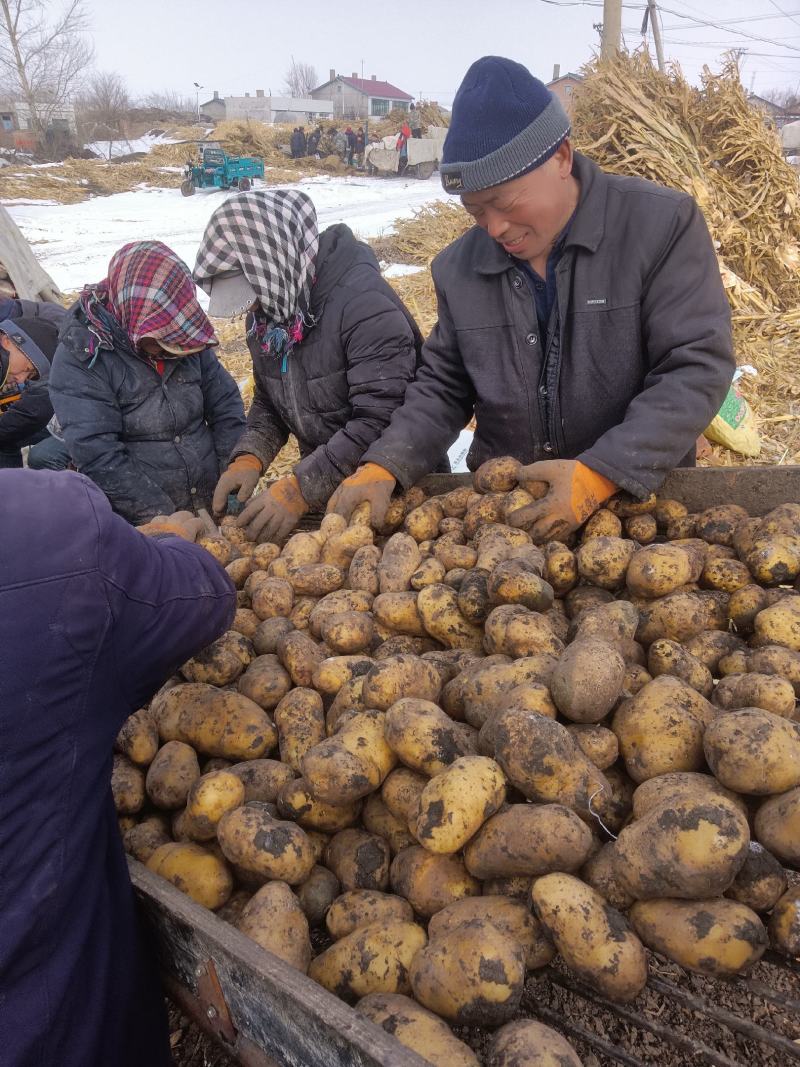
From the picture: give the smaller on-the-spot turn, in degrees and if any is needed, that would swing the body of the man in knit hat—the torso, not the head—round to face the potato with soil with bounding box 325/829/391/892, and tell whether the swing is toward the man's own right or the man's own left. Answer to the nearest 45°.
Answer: approximately 45° to the man's own left

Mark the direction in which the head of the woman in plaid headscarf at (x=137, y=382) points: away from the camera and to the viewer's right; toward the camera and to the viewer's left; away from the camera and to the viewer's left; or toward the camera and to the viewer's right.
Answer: toward the camera and to the viewer's right

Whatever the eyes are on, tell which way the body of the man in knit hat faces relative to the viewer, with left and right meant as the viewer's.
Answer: facing the viewer and to the left of the viewer

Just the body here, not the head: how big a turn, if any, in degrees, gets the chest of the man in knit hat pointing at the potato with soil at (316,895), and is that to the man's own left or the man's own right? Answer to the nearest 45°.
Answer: approximately 45° to the man's own left

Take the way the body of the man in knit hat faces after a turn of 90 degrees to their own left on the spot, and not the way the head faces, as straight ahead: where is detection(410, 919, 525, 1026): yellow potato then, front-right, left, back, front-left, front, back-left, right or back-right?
front-right

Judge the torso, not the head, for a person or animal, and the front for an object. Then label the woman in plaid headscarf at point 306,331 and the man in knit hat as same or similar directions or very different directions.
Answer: same or similar directions

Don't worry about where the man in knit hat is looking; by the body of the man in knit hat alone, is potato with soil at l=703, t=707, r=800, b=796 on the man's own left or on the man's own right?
on the man's own left

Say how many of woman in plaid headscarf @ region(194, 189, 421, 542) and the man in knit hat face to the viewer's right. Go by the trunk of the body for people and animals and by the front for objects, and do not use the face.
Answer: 0

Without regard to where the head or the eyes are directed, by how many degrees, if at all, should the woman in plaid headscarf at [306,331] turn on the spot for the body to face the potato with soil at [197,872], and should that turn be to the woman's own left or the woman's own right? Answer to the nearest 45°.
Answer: approximately 45° to the woman's own left

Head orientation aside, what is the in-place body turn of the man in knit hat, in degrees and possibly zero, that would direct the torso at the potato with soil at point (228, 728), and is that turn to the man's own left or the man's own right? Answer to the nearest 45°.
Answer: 0° — they already face it

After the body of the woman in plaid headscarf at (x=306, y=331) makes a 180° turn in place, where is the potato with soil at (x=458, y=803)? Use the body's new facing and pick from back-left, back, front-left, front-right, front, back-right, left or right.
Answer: back-right

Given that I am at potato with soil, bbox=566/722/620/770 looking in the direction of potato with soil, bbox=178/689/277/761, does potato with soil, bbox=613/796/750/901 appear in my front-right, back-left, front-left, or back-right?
back-left

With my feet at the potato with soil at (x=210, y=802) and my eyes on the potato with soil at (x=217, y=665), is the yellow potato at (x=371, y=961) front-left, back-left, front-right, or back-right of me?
back-right

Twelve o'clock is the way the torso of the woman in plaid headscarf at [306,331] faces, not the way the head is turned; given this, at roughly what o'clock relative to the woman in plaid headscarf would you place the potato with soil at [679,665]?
The potato with soil is roughly at 10 o'clock from the woman in plaid headscarf.

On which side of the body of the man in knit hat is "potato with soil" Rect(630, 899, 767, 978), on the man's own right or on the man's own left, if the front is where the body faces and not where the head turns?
on the man's own left

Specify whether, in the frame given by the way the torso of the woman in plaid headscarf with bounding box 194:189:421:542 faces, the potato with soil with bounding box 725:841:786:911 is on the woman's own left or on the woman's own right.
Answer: on the woman's own left
